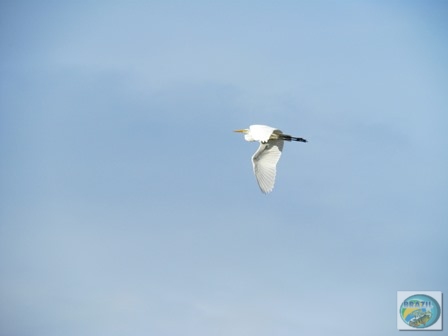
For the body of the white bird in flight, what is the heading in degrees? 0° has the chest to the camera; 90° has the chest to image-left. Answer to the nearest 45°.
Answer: approximately 90°
